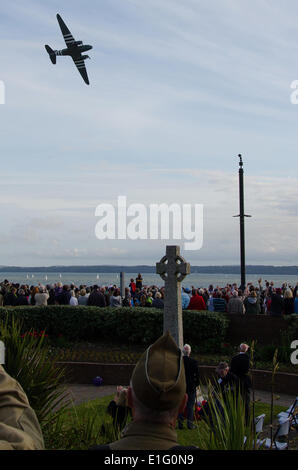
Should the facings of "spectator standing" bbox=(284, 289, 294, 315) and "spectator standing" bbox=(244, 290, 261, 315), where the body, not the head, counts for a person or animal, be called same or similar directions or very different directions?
same or similar directions

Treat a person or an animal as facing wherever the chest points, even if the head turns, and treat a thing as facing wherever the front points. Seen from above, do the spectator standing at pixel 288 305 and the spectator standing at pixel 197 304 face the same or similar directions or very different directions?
same or similar directions

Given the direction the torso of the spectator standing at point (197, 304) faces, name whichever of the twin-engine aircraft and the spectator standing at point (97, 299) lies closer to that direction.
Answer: the twin-engine aircraft

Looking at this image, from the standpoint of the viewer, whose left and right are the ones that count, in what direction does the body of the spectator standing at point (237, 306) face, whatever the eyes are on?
facing away from the viewer

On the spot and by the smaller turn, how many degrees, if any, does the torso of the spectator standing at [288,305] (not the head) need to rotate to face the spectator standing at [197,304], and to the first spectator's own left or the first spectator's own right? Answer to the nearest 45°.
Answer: approximately 90° to the first spectator's own left

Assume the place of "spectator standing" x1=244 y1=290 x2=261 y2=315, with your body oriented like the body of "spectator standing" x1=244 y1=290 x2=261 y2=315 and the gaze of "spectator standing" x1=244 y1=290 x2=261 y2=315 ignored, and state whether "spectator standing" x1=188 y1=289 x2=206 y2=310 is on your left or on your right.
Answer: on your left

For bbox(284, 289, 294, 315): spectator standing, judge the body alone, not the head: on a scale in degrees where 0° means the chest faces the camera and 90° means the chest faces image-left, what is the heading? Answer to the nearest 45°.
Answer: approximately 180°

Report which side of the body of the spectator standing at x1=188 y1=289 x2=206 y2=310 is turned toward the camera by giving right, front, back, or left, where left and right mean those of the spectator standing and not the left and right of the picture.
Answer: back

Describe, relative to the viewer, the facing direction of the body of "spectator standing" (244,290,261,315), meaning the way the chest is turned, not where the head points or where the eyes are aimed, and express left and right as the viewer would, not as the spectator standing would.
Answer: facing away from the viewer

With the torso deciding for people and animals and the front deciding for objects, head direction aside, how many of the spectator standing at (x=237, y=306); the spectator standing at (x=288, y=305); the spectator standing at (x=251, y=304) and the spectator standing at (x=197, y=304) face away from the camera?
4

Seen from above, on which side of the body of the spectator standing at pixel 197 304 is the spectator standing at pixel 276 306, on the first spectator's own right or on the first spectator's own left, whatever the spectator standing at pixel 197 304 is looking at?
on the first spectator's own right

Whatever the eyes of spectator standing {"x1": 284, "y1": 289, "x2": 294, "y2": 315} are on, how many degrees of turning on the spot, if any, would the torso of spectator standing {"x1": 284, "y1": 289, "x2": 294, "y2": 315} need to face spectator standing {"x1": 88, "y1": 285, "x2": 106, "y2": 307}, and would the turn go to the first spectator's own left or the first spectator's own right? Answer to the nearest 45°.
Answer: approximately 90° to the first spectator's own left
